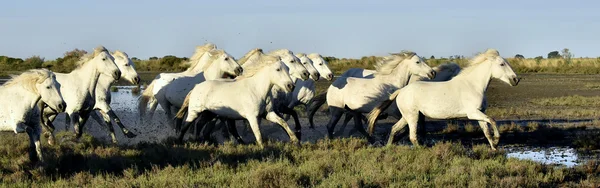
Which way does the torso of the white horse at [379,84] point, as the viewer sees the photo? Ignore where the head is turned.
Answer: to the viewer's right

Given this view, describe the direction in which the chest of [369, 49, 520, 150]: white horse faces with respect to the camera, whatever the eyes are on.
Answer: to the viewer's right

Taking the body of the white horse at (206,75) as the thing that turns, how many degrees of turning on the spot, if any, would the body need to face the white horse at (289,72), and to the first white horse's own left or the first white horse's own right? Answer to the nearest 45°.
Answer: approximately 45° to the first white horse's own right

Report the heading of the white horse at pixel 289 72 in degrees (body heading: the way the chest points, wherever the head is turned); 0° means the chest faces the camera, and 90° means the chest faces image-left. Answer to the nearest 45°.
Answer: approximately 270°

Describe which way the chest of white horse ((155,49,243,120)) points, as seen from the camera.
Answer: to the viewer's right

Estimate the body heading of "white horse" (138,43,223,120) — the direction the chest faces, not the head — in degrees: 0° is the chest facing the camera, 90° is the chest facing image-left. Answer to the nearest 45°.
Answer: approximately 270°
